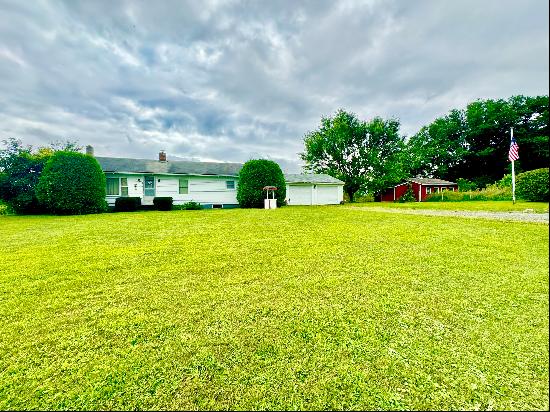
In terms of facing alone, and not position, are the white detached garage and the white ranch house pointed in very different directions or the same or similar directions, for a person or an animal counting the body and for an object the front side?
same or similar directions

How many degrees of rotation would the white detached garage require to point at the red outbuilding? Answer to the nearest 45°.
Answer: approximately 135° to its left

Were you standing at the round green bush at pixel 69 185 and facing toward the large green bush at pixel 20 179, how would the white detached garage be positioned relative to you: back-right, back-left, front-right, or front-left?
back-right

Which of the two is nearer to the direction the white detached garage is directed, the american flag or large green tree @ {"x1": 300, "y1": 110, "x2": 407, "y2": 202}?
the american flag

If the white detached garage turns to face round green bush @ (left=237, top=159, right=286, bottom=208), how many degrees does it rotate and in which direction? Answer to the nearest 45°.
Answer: approximately 45° to its right

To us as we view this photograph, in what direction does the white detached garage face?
facing the viewer

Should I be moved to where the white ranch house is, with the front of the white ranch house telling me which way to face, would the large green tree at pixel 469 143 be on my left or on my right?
on my left

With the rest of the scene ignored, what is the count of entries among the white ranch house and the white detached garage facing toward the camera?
2

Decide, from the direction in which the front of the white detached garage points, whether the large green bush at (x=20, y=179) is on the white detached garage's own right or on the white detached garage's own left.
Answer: on the white detached garage's own right

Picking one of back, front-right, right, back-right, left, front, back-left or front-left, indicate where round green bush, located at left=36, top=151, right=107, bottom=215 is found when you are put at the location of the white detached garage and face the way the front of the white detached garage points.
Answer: front-right

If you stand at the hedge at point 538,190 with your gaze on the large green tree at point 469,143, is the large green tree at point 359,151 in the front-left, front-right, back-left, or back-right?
front-left

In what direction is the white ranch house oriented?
toward the camera
